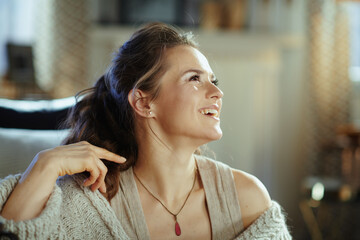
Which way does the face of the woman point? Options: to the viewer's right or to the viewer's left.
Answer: to the viewer's right

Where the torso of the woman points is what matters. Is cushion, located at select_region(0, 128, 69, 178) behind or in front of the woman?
behind

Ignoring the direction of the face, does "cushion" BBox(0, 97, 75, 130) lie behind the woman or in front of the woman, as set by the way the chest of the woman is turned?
behind

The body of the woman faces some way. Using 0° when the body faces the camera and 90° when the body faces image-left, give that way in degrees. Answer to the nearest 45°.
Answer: approximately 315°
